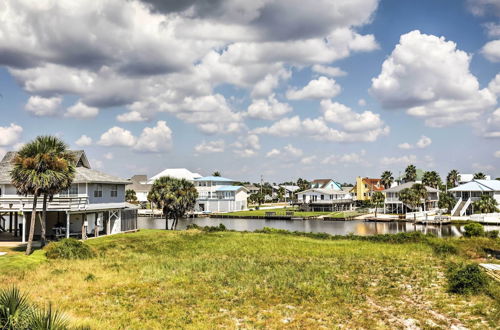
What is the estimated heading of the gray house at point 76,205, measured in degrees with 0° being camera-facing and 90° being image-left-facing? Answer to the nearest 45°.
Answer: approximately 0°

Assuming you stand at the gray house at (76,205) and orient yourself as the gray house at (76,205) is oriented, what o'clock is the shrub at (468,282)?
The shrub is roughly at 11 o'clock from the gray house.

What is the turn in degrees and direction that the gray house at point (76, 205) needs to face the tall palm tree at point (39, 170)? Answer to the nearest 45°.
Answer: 0° — it already faces it

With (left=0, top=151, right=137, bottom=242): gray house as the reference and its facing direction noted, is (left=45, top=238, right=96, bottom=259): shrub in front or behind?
in front
